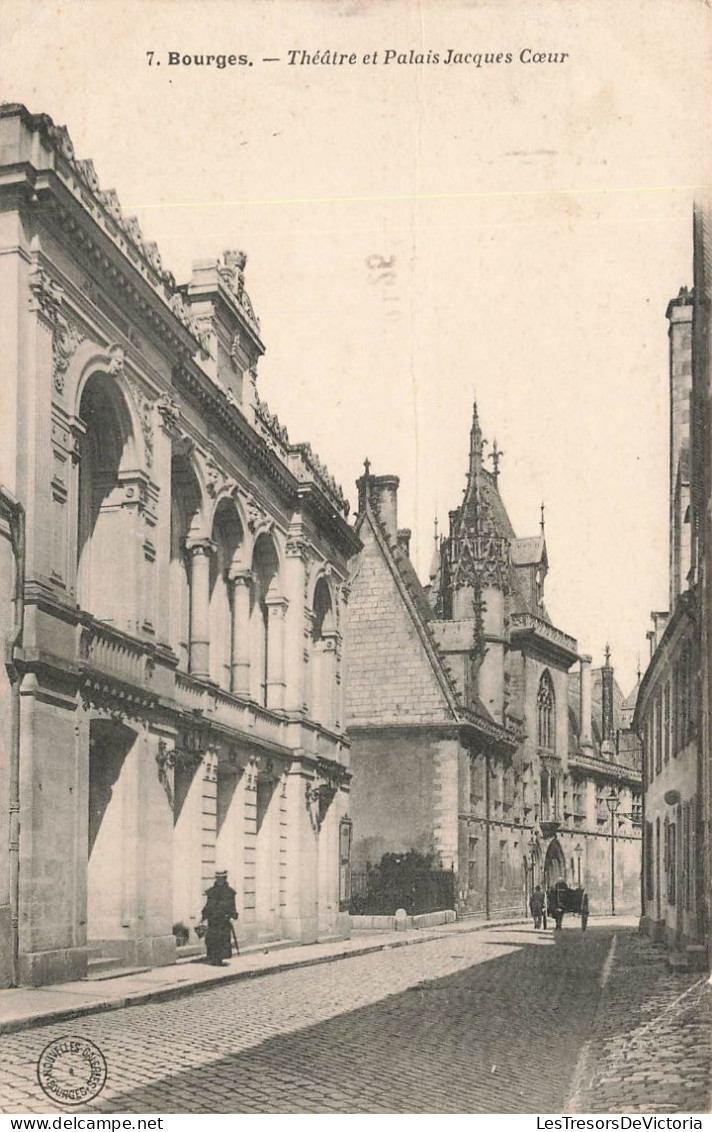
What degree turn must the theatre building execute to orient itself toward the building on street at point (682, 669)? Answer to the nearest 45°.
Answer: approximately 45° to its left

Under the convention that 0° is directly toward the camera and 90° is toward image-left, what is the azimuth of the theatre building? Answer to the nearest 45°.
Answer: approximately 315°

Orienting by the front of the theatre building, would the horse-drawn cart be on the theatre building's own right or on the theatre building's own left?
on the theatre building's own left

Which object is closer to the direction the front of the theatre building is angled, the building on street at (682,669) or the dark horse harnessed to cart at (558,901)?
the building on street

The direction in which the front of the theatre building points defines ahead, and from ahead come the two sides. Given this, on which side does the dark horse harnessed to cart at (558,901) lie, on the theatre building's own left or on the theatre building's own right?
on the theatre building's own left
